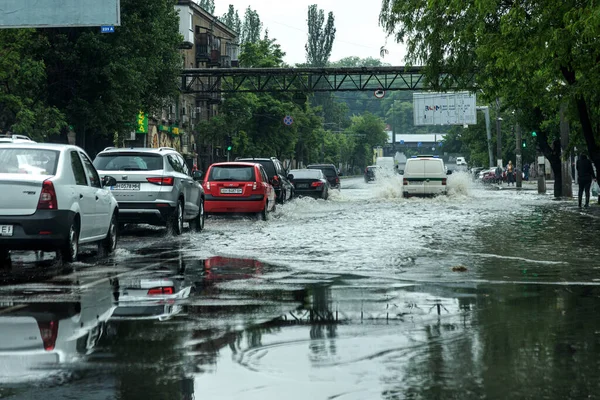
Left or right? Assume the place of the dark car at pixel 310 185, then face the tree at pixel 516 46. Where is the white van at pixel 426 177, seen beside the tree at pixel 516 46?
left

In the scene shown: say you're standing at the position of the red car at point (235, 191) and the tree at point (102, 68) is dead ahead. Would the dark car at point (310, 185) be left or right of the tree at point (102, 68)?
right

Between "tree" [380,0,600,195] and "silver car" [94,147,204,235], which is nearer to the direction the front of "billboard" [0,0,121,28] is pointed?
the silver car

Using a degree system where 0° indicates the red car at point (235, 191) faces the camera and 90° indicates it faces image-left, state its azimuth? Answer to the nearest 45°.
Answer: approximately 180°

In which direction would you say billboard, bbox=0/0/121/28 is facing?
toward the camera

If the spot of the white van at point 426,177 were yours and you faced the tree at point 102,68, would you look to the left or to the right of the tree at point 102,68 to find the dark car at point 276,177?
left
